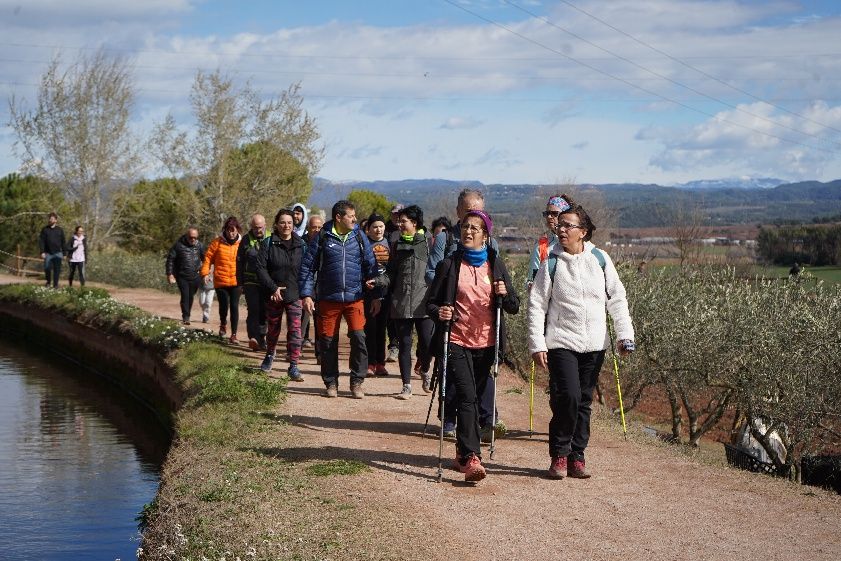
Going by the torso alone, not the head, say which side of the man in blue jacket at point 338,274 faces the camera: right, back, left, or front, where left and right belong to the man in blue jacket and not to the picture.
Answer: front

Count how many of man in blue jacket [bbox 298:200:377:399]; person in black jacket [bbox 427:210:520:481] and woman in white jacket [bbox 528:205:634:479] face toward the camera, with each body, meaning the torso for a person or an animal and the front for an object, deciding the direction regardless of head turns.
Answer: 3

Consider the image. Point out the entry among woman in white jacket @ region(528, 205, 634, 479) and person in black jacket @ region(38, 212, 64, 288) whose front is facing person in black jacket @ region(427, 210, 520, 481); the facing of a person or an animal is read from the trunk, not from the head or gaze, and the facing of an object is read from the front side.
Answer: person in black jacket @ region(38, 212, 64, 288)

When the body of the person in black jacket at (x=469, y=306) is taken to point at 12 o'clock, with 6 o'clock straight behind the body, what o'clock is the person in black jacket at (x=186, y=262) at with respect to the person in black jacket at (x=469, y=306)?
the person in black jacket at (x=186, y=262) is roughly at 5 o'clock from the person in black jacket at (x=469, y=306).

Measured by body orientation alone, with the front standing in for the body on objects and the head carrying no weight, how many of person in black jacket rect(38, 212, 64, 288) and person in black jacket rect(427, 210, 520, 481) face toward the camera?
2

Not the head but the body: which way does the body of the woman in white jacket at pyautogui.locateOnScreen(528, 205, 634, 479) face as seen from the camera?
toward the camera

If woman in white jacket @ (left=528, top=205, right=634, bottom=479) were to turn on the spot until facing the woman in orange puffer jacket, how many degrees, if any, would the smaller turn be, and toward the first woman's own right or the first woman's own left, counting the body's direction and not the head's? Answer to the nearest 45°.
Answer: approximately 135° to the first woman's own right

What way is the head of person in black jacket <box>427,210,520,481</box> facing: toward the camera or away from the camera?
toward the camera

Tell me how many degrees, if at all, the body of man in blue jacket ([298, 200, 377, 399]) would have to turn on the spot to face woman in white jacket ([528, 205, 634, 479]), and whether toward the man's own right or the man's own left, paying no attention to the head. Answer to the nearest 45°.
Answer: approximately 45° to the man's own left

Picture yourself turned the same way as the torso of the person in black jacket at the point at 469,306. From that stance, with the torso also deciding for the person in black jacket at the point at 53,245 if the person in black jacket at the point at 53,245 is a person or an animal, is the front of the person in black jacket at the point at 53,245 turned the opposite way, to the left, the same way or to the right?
the same way

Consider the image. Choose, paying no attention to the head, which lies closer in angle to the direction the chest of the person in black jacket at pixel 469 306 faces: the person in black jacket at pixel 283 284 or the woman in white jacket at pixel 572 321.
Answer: the woman in white jacket

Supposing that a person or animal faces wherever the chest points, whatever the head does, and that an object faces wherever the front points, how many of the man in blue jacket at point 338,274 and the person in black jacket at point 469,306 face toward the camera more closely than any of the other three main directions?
2

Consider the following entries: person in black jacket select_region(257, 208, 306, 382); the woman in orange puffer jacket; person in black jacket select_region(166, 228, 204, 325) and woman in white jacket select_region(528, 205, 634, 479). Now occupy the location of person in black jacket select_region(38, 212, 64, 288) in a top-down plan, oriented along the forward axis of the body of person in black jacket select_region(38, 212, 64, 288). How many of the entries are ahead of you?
4

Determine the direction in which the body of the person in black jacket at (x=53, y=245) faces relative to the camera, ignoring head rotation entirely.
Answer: toward the camera

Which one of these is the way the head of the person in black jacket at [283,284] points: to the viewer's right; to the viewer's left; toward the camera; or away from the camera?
toward the camera

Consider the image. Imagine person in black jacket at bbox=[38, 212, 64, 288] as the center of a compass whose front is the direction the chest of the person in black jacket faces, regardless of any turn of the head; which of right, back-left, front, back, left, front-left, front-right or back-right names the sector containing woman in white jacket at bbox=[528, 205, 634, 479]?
front

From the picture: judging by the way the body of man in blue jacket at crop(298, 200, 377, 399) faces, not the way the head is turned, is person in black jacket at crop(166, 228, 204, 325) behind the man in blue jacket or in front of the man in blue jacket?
behind

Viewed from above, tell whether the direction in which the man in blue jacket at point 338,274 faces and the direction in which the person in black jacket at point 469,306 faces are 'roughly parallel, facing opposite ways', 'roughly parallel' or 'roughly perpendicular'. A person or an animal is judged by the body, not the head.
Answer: roughly parallel

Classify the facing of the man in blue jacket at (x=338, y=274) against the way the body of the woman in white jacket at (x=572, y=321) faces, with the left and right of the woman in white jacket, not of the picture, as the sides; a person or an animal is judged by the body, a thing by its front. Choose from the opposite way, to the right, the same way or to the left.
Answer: the same way

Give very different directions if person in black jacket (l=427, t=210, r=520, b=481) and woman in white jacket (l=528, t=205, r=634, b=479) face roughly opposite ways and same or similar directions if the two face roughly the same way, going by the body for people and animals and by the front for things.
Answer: same or similar directions

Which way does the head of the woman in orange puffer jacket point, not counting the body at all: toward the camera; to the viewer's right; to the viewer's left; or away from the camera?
toward the camera

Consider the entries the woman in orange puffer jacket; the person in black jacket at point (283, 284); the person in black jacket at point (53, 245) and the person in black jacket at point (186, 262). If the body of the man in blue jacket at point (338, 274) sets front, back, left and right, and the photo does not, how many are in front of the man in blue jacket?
0
